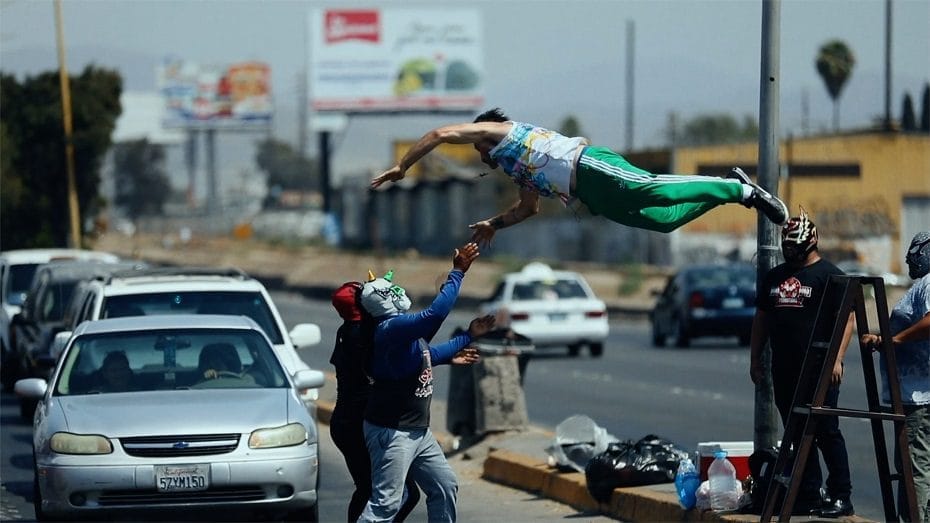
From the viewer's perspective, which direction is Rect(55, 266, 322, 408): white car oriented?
toward the camera

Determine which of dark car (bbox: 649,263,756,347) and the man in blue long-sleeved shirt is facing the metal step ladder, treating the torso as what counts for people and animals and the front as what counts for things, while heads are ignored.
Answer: the man in blue long-sleeved shirt

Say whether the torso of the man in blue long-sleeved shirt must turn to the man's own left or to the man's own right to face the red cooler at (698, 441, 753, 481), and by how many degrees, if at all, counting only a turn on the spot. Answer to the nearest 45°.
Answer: approximately 45° to the man's own left

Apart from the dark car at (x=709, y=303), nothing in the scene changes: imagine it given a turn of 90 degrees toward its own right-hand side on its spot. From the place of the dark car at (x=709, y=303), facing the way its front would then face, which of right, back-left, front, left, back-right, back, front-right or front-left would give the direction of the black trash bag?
back-right

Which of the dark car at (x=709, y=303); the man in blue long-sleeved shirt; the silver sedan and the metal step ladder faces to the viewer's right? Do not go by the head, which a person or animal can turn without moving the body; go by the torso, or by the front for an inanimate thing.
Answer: the man in blue long-sleeved shirt

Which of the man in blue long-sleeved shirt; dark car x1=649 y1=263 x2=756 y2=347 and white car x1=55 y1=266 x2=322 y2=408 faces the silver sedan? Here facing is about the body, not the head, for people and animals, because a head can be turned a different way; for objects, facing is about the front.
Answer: the white car

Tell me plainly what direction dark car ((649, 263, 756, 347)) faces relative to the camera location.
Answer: facing away from the viewer and to the left of the viewer

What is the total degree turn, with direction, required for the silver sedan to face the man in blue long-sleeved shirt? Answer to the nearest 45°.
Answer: approximately 45° to its left

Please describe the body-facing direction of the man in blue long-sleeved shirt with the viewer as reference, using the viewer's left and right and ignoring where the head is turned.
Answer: facing to the right of the viewer

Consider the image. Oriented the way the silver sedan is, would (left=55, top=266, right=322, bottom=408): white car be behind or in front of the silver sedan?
behind

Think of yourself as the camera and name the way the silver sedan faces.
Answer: facing the viewer

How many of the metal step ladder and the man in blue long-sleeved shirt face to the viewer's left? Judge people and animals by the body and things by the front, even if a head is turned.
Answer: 1

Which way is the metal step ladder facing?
to the viewer's left
